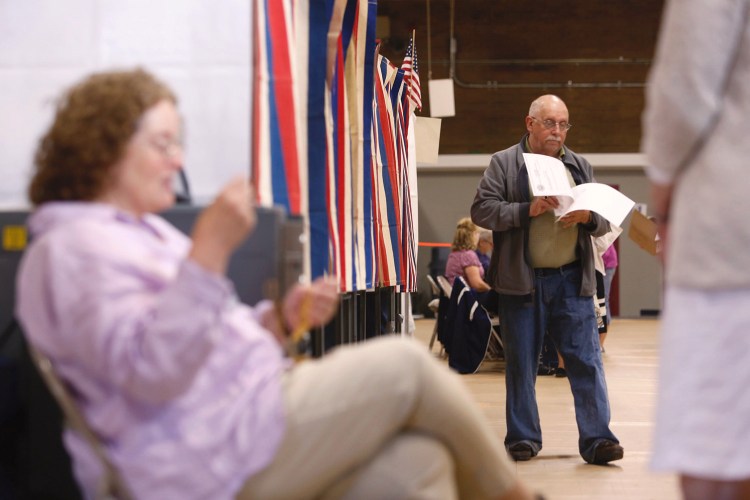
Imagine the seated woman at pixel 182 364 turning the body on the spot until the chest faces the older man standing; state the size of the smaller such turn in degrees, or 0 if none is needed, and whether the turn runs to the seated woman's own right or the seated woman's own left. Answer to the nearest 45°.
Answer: approximately 45° to the seated woman's own left

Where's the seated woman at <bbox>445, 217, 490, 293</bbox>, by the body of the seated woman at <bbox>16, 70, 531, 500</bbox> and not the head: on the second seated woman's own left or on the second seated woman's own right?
on the second seated woman's own left

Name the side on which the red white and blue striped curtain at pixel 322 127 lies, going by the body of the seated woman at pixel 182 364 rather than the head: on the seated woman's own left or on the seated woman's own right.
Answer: on the seated woman's own left

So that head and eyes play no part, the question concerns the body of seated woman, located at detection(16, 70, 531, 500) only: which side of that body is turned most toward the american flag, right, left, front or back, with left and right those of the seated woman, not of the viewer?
left

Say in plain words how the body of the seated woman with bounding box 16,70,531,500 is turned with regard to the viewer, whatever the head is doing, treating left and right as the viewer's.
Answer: facing to the right of the viewer
